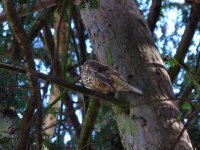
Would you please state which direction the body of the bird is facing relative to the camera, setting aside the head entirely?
to the viewer's left
